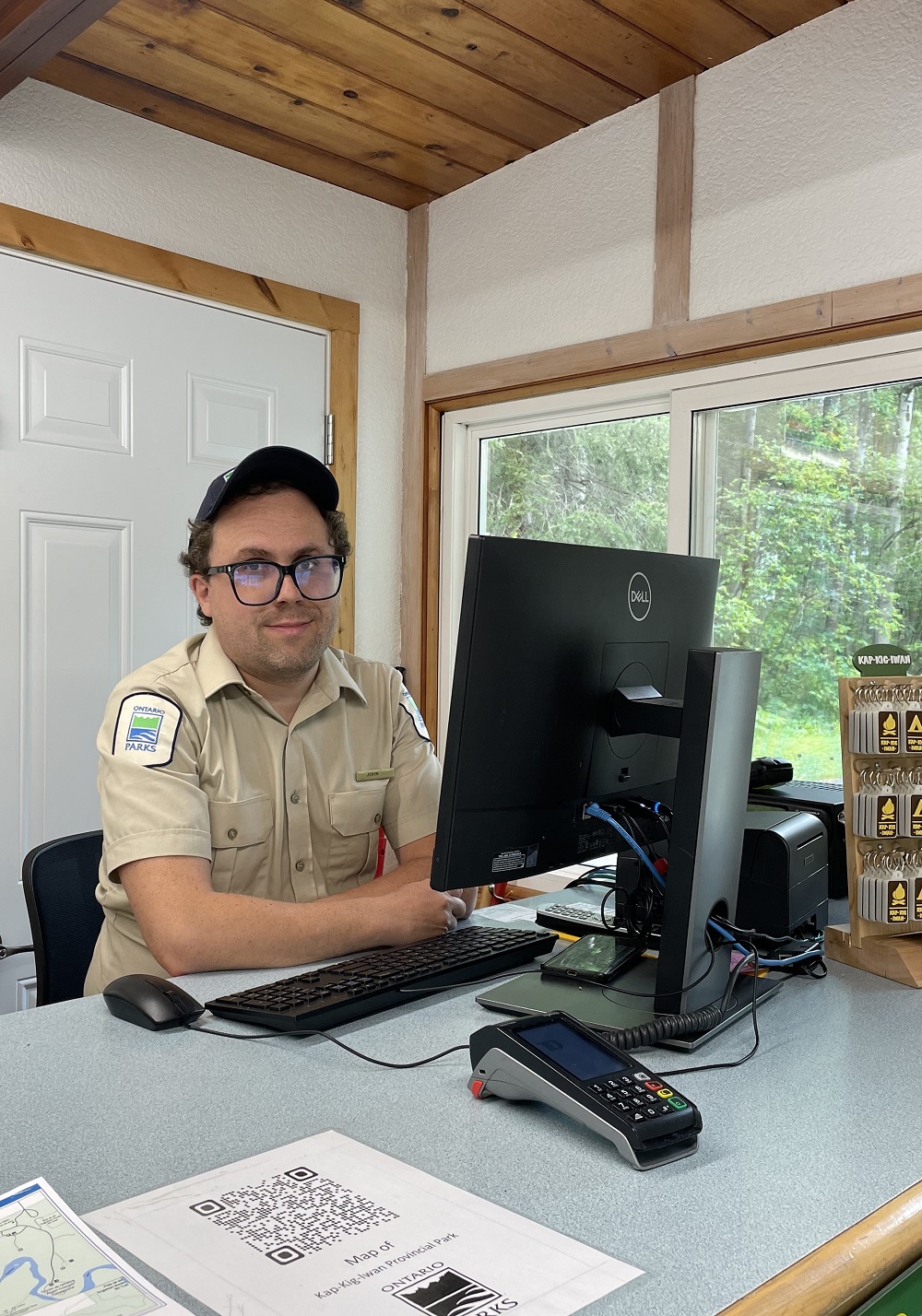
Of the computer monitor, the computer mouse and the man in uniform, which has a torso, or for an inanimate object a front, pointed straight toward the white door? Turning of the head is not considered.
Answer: the computer monitor

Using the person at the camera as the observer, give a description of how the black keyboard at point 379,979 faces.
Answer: facing away from the viewer and to the left of the viewer

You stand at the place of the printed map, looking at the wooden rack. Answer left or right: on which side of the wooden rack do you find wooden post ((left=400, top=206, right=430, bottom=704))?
left

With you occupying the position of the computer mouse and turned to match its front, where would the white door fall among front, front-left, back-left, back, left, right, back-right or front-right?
back-left

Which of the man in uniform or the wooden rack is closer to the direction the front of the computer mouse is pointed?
the wooden rack

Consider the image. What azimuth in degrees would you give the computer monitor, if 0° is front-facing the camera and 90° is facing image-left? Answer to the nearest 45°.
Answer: approximately 135°

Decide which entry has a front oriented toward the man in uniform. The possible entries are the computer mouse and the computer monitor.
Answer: the computer monitor

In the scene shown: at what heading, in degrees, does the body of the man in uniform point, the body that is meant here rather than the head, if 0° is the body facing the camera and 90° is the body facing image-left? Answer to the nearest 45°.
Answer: approximately 315°

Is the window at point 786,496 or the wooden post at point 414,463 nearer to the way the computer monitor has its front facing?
the wooden post

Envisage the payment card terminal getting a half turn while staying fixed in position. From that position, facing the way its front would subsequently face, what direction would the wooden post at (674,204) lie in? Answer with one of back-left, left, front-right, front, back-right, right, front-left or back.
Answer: front-right
